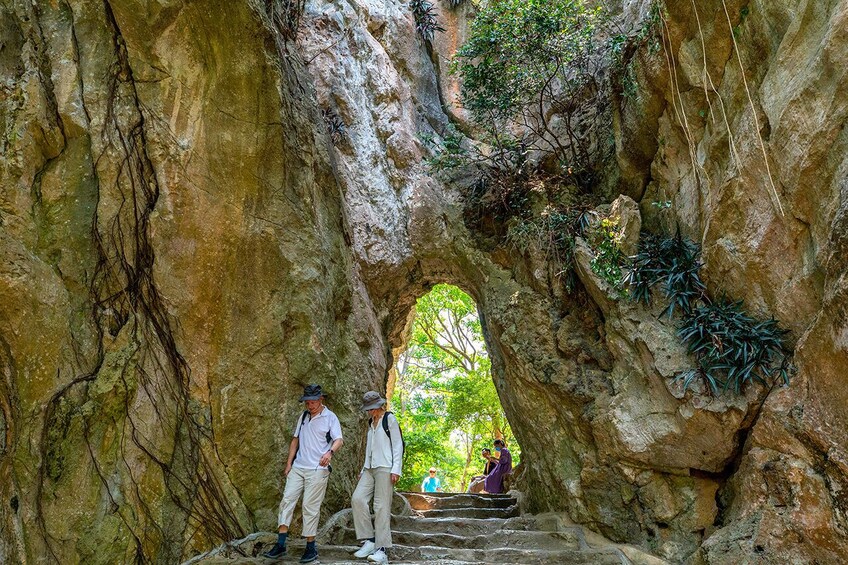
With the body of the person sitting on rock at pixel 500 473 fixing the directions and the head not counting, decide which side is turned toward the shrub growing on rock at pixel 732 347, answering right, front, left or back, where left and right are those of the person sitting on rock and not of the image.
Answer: left

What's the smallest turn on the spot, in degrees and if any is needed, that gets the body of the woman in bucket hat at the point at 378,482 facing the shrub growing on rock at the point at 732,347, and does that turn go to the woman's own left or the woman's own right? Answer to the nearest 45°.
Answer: approximately 135° to the woman's own left

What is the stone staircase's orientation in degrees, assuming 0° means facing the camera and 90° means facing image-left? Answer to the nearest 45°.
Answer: approximately 0°

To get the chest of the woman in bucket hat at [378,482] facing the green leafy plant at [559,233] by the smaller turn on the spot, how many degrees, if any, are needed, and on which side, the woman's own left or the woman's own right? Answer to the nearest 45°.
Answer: approximately 180°
